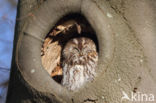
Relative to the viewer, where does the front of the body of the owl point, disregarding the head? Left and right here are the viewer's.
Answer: facing the viewer
